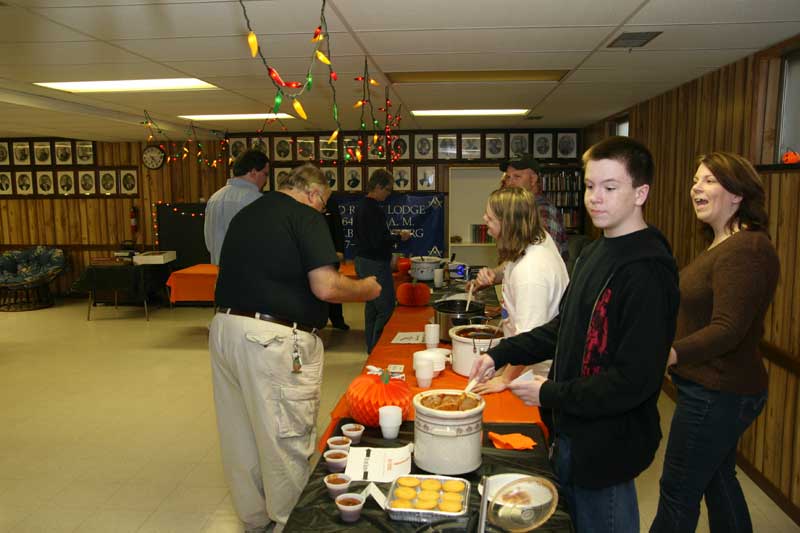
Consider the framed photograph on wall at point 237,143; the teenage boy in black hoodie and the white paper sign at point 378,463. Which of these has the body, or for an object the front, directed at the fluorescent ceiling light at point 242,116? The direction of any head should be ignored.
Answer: the framed photograph on wall

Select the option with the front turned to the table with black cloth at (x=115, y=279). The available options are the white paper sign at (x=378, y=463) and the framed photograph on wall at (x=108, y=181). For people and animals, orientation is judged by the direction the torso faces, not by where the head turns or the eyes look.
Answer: the framed photograph on wall

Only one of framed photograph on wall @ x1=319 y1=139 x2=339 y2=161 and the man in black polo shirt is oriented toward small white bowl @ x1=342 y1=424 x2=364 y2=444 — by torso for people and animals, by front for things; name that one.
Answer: the framed photograph on wall

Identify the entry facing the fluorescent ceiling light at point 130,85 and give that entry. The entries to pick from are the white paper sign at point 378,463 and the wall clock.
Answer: the wall clock

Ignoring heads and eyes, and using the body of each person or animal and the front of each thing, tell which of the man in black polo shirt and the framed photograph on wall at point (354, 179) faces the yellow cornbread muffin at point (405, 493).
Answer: the framed photograph on wall

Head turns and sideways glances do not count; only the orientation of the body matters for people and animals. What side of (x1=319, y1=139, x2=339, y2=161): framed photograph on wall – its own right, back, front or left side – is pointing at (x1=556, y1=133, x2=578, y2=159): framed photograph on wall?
left

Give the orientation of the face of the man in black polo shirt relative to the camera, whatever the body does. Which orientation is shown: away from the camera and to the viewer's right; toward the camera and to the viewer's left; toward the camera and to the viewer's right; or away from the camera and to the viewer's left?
away from the camera and to the viewer's right

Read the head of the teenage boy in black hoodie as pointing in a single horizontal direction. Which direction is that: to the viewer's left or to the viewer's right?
to the viewer's left

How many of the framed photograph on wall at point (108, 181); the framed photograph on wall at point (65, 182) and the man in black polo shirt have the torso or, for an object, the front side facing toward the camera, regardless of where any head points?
2

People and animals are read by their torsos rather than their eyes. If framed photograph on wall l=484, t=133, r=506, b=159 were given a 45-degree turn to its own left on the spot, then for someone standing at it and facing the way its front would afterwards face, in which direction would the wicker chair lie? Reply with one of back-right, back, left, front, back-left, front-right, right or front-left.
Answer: back-right

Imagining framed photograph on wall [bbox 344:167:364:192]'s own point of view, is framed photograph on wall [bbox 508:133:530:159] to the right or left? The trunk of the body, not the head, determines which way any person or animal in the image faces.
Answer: on its left

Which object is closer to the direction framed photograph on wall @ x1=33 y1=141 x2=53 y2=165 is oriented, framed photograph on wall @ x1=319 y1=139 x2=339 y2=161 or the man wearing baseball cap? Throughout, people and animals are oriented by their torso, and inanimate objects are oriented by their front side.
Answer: the man wearing baseball cap

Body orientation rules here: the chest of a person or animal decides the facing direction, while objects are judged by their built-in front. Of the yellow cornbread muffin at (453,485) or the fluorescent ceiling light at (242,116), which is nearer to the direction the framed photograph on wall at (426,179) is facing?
the yellow cornbread muffin

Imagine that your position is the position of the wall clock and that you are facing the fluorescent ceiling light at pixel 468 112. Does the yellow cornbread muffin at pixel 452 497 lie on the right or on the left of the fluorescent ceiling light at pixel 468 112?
right

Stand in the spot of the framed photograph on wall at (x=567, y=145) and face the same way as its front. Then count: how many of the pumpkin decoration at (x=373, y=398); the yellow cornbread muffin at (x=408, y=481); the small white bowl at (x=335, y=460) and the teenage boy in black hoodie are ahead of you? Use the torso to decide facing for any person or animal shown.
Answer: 4
